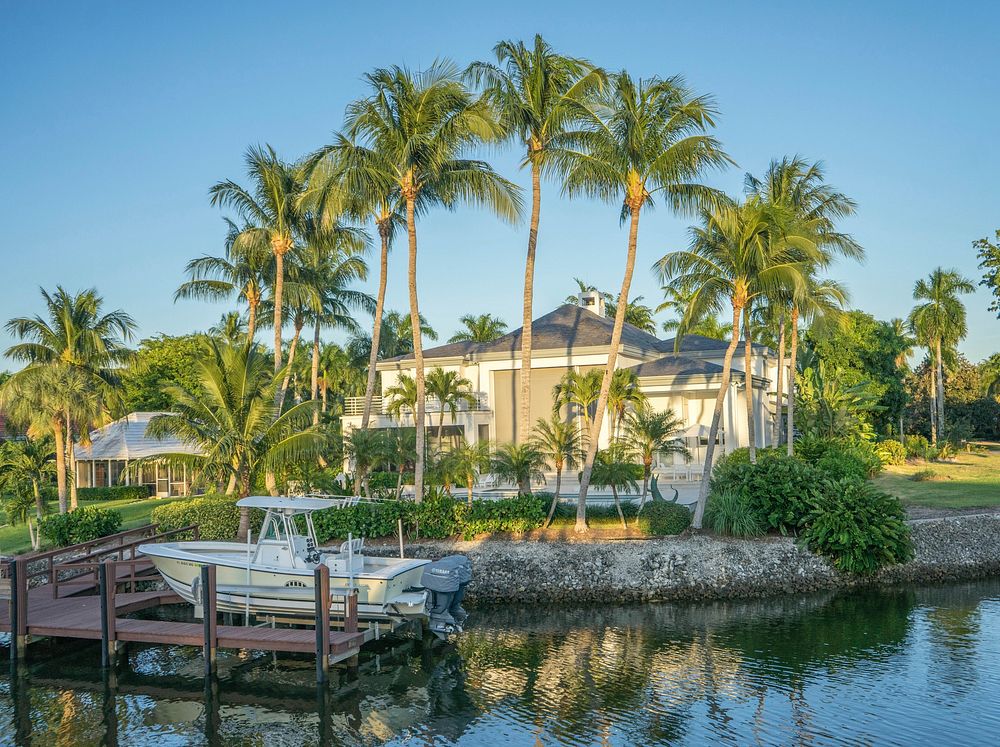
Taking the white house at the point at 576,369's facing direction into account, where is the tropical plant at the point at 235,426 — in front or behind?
in front

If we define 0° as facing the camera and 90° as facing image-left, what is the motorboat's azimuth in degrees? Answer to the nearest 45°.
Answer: approximately 135°

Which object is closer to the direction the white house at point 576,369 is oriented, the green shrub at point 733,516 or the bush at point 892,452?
the green shrub

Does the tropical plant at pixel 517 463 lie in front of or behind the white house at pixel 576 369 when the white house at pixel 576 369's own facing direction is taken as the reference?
in front

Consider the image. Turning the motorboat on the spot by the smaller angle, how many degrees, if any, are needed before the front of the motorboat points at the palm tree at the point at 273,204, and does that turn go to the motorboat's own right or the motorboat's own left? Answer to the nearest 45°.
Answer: approximately 45° to the motorboat's own right

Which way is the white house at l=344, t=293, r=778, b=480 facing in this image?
toward the camera

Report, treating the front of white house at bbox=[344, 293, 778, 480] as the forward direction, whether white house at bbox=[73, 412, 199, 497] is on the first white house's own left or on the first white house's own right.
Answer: on the first white house's own right

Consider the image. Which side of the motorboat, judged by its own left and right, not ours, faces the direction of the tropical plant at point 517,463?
right

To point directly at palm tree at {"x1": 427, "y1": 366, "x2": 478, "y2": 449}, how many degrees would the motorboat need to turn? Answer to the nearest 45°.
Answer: approximately 45° to its right

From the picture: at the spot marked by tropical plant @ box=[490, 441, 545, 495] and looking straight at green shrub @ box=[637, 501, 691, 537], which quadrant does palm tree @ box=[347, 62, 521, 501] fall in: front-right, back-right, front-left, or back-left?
back-right

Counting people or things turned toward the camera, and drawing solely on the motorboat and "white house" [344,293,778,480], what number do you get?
1
